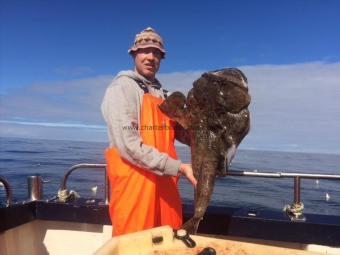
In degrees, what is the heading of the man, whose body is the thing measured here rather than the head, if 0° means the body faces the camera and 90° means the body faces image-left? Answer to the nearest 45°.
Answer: approximately 315°
